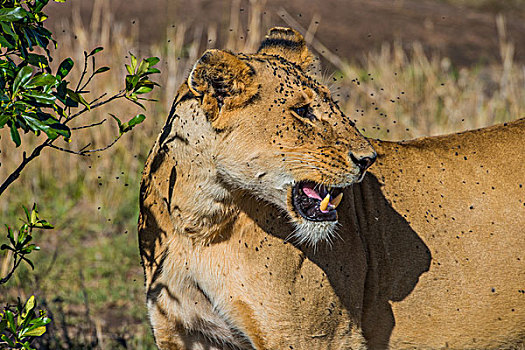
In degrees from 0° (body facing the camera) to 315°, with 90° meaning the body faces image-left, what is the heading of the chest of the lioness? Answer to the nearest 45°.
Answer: approximately 45°
